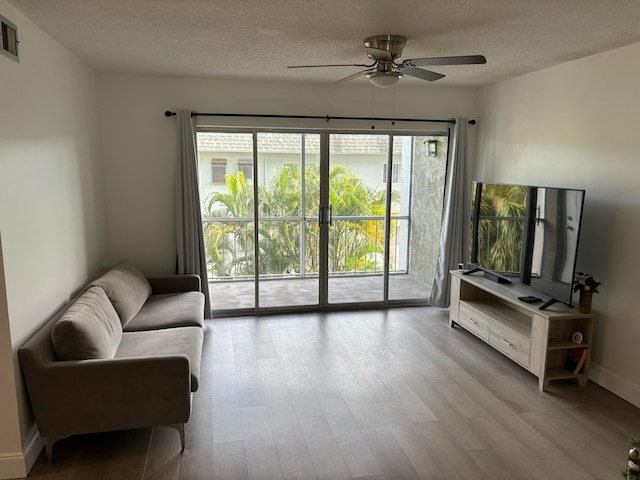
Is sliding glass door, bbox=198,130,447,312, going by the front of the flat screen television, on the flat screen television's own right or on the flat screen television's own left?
on the flat screen television's own right

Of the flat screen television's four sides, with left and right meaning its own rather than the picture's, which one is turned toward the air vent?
front

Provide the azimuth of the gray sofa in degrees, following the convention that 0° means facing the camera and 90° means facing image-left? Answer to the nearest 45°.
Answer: approximately 270°

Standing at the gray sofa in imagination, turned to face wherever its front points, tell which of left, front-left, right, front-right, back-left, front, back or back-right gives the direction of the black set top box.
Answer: front

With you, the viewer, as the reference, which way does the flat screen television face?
facing the viewer and to the left of the viewer

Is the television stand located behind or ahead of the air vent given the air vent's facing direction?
ahead

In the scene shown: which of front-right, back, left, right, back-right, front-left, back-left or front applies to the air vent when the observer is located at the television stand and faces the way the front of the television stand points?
front

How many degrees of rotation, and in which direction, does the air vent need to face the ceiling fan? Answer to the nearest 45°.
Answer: approximately 45° to its left

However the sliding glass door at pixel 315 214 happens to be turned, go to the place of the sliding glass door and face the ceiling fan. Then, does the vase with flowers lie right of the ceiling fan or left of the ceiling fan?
left

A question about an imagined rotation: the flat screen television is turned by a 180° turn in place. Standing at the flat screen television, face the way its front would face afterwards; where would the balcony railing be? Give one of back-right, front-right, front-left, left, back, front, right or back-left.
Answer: back-left

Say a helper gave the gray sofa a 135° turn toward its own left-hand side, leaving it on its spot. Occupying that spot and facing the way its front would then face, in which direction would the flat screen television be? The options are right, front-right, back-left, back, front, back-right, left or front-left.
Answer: back-right

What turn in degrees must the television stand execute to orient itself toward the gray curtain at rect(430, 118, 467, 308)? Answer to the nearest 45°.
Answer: approximately 90° to its right

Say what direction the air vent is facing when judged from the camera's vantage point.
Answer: facing the viewer and to the right of the viewer

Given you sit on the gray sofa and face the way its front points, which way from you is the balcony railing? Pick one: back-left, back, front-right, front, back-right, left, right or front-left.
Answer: front-left

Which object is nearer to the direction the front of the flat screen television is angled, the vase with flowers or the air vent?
the air vent
